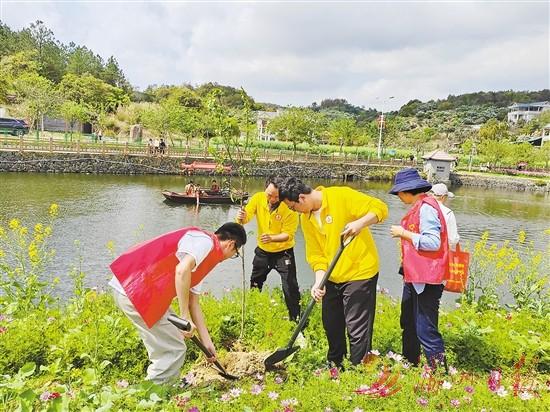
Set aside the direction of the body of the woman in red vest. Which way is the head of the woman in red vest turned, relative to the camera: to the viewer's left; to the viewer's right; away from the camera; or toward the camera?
to the viewer's left

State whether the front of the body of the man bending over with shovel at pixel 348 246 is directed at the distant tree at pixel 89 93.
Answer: no

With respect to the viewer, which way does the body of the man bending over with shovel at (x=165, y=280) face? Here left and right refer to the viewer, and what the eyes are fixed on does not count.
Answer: facing to the right of the viewer

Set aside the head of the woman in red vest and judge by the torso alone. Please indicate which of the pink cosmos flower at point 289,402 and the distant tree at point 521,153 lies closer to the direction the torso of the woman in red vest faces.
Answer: the pink cosmos flower

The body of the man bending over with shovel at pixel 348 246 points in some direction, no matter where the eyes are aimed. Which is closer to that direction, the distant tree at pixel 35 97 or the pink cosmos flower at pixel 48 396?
the pink cosmos flower

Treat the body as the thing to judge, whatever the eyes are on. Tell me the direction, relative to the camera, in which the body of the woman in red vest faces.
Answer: to the viewer's left

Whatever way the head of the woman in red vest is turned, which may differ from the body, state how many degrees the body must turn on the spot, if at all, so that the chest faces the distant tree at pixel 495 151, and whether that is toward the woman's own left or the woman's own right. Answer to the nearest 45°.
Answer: approximately 90° to the woman's own right

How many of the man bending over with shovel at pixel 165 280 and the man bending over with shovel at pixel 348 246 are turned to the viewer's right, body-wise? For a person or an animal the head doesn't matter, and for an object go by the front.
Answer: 1

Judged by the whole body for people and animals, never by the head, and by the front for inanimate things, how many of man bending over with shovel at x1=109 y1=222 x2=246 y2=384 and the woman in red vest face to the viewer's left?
1

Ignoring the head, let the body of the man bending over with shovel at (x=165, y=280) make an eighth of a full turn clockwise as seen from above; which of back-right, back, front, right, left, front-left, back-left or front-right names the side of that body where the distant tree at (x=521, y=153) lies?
left

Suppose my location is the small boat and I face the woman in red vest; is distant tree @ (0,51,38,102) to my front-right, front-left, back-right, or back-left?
back-right

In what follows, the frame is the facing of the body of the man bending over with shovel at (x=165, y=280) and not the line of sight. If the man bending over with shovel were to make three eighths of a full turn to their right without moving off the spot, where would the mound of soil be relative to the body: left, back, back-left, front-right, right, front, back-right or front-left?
back

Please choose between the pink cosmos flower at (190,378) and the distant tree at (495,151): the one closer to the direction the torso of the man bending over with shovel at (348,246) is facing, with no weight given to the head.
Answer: the pink cosmos flower

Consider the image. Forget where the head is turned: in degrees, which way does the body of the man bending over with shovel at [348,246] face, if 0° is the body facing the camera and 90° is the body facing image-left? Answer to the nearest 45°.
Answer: approximately 45°

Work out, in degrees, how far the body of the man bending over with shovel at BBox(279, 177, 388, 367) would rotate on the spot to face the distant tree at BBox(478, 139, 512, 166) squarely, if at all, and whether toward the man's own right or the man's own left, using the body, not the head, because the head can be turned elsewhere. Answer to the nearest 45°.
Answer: approximately 135° to the man's own right
